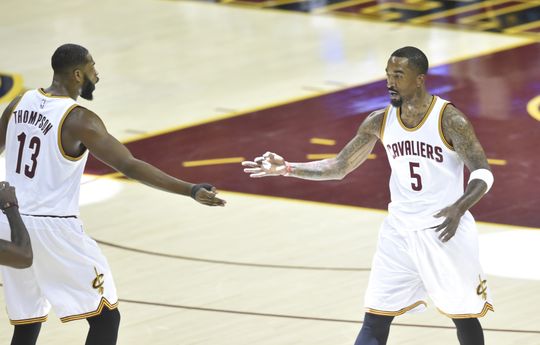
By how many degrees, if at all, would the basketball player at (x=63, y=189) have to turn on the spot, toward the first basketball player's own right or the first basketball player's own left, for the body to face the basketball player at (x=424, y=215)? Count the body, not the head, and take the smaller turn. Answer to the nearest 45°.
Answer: approximately 45° to the first basketball player's own right

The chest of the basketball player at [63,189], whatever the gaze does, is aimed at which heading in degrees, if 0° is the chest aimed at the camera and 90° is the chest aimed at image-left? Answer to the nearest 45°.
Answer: approximately 225°
